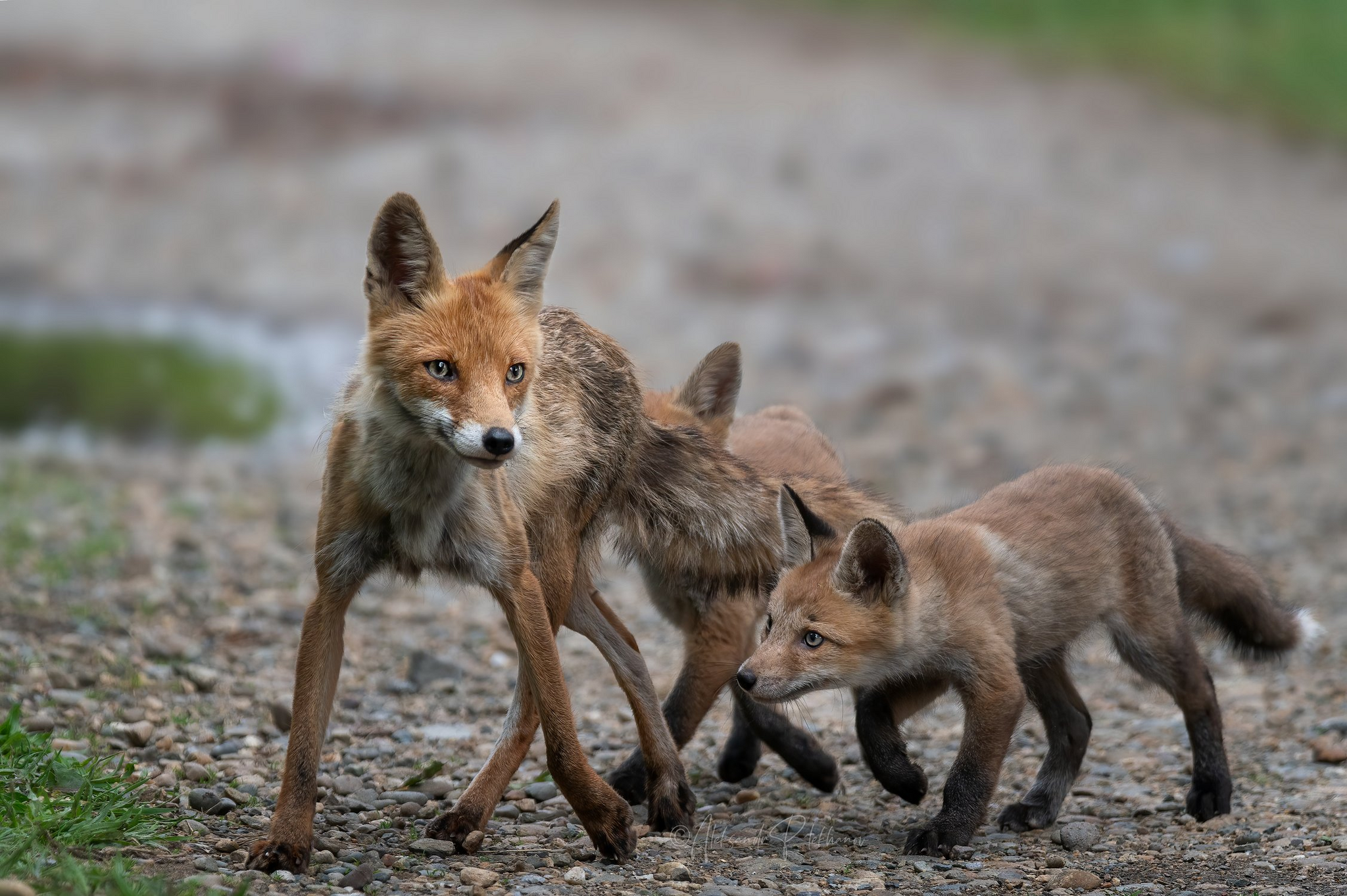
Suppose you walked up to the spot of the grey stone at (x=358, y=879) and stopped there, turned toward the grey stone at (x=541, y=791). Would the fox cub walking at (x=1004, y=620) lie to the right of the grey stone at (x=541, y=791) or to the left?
right

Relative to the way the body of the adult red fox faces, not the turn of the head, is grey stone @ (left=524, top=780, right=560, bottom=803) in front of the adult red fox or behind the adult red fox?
behind

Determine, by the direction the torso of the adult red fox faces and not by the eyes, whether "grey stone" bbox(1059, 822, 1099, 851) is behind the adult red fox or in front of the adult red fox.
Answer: behind

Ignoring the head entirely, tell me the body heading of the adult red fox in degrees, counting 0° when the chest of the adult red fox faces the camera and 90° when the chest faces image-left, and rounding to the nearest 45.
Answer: approximately 45°

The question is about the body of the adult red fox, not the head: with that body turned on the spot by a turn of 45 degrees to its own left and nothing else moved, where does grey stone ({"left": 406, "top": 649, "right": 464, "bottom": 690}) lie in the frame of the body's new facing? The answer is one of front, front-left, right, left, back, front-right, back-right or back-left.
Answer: back
